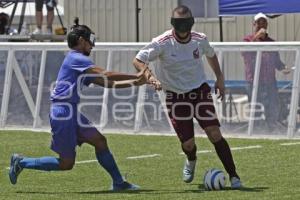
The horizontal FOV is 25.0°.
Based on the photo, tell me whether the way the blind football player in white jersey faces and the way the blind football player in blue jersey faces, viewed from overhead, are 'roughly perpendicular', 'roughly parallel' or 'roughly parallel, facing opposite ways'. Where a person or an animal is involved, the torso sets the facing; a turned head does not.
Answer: roughly perpendicular

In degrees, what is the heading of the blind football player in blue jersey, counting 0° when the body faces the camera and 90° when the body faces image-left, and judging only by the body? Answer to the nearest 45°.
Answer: approximately 270°

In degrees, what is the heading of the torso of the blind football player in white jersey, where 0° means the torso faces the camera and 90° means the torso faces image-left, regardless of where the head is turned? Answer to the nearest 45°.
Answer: approximately 0°

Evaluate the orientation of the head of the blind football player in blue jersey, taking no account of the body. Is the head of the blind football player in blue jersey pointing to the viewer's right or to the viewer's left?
to the viewer's right

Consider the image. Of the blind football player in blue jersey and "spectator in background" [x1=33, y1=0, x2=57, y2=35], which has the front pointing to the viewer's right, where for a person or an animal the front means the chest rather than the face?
the blind football player in blue jersey

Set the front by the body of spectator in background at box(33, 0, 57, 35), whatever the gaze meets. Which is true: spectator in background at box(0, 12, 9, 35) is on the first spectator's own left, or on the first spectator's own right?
on the first spectator's own right
